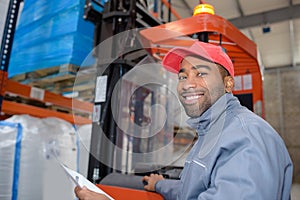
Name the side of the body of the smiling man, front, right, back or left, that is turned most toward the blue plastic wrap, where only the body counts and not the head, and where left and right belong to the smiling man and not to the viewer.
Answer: right

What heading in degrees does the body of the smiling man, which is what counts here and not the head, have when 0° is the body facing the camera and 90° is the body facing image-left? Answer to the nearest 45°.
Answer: approximately 45°
